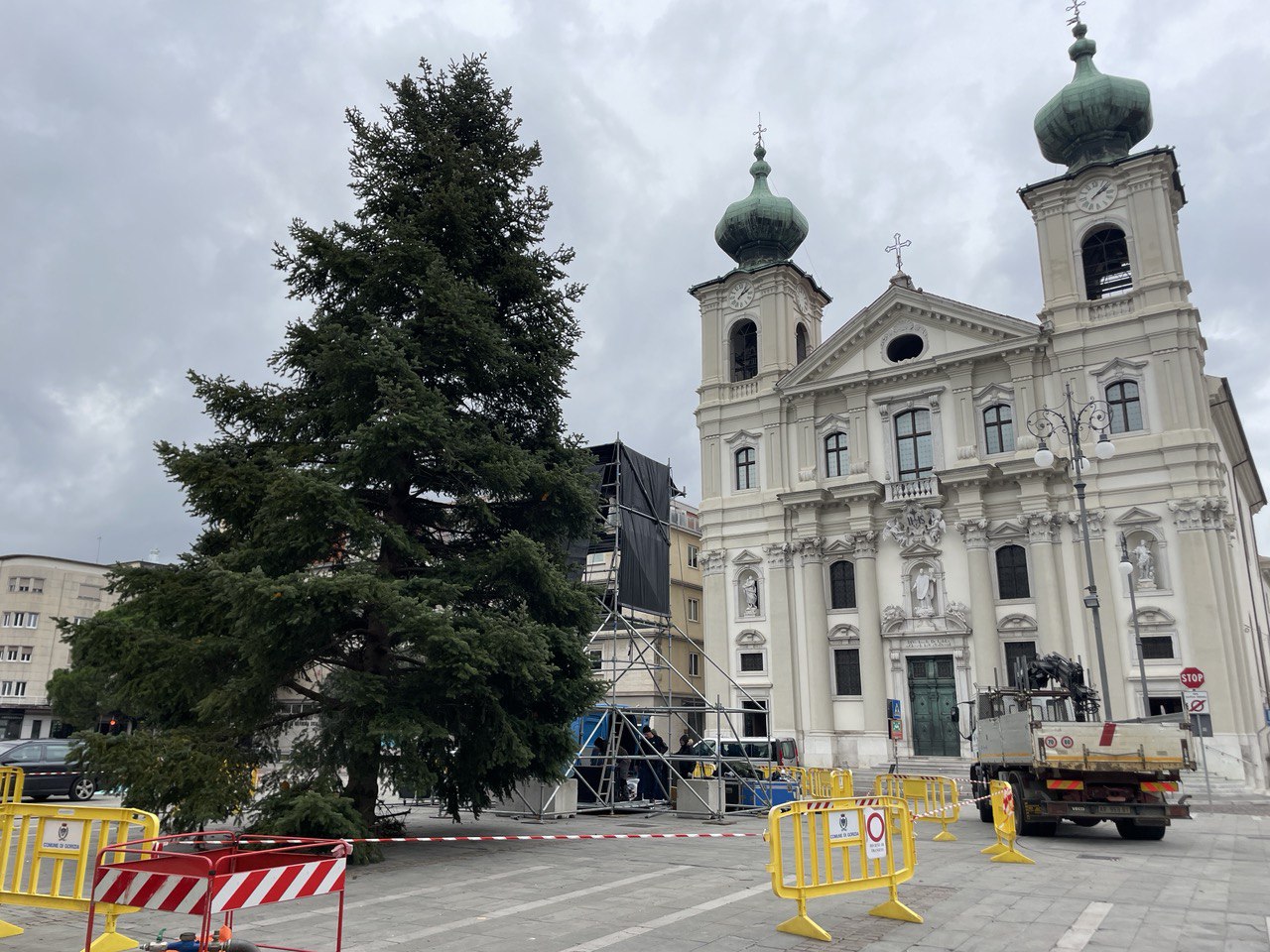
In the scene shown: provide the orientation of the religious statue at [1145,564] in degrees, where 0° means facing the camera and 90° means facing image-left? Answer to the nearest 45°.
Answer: approximately 0°

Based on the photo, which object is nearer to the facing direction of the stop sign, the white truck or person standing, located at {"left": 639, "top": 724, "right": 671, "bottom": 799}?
the white truck

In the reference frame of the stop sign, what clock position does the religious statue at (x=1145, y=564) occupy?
The religious statue is roughly at 6 o'clock from the stop sign.

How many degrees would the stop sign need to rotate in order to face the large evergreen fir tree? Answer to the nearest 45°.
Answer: approximately 45° to its right

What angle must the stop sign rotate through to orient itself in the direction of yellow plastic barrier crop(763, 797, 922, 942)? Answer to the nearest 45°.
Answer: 0° — it already faces it

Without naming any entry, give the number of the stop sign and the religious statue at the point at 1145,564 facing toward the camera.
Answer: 2

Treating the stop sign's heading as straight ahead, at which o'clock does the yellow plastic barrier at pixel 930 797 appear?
The yellow plastic barrier is roughly at 1 o'clock from the stop sign.

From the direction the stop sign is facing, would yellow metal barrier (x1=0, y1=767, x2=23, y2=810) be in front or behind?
in front

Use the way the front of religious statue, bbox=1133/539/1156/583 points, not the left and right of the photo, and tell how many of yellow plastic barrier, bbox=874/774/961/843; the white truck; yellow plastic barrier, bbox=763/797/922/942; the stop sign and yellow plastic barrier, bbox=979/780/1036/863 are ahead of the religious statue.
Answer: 5

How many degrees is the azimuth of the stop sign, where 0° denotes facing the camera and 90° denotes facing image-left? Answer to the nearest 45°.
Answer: approximately 0°

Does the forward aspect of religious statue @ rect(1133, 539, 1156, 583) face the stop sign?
yes
